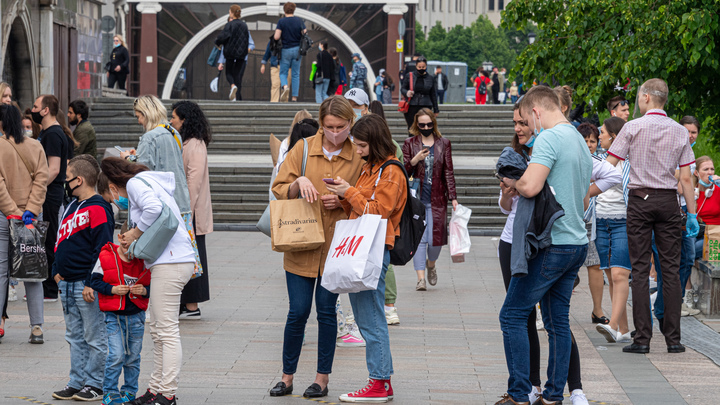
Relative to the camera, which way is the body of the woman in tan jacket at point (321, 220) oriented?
toward the camera

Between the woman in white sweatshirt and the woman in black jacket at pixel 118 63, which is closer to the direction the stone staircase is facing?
the woman in white sweatshirt

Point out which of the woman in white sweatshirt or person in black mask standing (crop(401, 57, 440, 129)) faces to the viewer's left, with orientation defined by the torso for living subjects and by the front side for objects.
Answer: the woman in white sweatshirt

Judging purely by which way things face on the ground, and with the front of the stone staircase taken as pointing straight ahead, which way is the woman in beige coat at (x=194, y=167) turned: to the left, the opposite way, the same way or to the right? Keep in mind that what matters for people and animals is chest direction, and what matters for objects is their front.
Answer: to the right

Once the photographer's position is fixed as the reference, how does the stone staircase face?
facing the viewer

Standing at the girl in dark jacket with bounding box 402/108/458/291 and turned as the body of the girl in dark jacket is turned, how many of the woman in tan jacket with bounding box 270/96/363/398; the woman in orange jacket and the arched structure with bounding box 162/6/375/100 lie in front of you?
2

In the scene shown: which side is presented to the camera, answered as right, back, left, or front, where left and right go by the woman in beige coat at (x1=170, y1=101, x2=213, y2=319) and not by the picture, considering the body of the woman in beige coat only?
left

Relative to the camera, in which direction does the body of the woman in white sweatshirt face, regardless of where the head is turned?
to the viewer's left

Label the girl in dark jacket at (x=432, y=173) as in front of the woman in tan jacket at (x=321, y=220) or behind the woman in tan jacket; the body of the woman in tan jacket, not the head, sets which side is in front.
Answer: behind

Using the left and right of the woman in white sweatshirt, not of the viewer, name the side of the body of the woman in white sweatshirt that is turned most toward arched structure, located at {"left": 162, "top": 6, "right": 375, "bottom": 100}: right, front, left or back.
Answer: right

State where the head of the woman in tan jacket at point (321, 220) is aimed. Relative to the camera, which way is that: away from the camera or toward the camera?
toward the camera
